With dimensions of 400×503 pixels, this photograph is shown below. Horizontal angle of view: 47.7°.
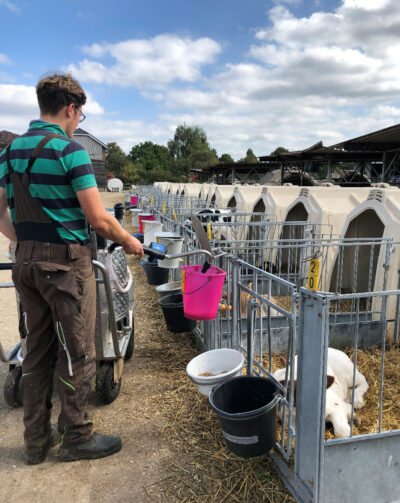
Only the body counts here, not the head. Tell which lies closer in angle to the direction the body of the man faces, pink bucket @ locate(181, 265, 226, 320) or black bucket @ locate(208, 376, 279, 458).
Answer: the pink bucket

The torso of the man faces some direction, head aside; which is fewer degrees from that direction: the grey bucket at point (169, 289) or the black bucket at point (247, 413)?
the grey bucket

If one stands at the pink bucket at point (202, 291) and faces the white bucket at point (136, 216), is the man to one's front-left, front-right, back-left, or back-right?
back-left

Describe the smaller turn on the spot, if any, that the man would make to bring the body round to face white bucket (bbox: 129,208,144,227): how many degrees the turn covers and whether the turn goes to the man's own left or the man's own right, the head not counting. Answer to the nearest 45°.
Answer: approximately 45° to the man's own left

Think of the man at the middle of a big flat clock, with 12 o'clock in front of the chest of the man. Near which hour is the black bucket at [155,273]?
The black bucket is roughly at 11 o'clock from the man.

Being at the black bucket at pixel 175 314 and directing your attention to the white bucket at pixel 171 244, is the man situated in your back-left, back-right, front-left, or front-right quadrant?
back-left

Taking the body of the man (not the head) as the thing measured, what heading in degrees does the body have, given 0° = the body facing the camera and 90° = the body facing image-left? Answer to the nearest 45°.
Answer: approximately 225°

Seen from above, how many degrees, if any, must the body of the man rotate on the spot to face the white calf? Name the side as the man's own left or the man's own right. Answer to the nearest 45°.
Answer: approximately 45° to the man's own right
